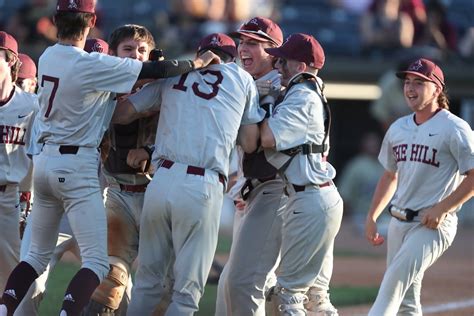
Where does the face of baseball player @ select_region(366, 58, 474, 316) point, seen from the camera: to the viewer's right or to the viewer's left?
to the viewer's left

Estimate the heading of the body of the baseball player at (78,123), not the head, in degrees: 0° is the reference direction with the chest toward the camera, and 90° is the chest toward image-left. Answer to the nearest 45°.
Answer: approximately 225°

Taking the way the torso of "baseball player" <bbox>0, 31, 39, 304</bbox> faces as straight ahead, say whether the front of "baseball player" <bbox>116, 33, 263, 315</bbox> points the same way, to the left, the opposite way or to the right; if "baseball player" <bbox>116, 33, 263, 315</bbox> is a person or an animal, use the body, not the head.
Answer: the opposite way

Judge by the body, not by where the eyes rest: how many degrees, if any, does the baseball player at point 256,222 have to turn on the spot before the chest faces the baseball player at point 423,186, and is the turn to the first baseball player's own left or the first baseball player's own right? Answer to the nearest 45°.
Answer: approximately 135° to the first baseball player's own left

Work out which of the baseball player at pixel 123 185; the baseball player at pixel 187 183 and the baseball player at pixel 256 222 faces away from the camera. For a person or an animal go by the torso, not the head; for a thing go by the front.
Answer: the baseball player at pixel 187 183

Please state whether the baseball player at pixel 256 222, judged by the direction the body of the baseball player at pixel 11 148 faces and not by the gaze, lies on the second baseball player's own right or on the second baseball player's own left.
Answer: on the second baseball player's own left

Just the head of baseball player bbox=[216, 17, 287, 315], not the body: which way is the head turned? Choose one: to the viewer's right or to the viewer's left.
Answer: to the viewer's left

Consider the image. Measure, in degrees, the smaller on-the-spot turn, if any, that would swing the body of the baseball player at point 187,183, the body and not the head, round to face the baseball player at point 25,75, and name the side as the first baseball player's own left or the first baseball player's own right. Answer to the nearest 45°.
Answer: approximately 45° to the first baseball player's own left

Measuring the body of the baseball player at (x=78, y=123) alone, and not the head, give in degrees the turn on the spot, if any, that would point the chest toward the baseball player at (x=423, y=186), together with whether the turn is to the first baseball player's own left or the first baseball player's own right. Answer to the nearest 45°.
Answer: approximately 45° to the first baseball player's own right

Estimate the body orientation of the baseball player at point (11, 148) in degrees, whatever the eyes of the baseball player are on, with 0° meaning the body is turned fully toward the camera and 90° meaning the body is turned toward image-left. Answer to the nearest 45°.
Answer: approximately 0°

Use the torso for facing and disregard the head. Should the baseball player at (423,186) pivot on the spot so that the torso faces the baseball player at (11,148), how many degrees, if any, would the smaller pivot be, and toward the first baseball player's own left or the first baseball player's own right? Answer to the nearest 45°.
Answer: approximately 45° to the first baseball player's own right

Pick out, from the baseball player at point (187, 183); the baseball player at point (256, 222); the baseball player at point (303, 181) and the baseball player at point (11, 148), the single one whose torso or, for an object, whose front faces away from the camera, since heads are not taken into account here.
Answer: the baseball player at point (187, 183)
